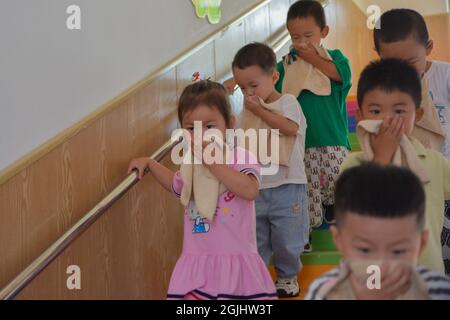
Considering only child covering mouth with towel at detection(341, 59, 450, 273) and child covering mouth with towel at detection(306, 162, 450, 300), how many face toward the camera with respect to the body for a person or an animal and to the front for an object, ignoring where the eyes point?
2

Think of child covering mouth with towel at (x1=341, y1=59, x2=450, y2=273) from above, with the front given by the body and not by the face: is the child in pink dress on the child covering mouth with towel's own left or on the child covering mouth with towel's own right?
on the child covering mouth with towel's own right

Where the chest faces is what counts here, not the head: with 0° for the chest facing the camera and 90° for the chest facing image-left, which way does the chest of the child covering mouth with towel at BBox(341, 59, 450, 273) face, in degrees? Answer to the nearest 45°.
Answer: approximately 0°

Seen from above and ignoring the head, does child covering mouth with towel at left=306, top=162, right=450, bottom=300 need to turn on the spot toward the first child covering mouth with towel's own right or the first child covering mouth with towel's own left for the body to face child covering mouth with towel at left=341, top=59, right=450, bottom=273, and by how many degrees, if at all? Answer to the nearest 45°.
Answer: approximately 180°

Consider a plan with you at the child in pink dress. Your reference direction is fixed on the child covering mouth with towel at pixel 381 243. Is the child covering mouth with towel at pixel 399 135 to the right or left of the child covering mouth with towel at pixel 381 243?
left

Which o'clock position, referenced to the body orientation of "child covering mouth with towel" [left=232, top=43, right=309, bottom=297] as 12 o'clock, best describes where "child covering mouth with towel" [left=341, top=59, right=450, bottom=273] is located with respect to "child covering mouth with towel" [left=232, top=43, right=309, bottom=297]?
"child covering mouth with towel" [left=341, top=59, right=450, bottom=273] is roughly at 10 o'clock from "child covering mouth with towel" [left=232, top=43, right=309, bottom=297].

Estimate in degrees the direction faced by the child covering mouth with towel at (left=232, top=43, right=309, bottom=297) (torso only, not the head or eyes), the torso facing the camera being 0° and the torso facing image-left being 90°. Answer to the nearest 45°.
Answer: approximately 45°

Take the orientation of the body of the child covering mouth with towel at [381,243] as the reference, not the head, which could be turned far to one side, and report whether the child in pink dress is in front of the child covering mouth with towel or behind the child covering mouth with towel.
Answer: behind

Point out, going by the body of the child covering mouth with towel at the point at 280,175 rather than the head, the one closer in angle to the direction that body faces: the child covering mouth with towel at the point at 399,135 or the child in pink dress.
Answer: the child in pink dress

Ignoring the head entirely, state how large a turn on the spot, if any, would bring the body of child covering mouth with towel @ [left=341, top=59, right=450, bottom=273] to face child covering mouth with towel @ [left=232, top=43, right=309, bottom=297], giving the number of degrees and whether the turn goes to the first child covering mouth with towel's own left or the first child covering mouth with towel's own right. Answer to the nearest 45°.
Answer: approximately 135° to the first child covering mouth with towel's own right

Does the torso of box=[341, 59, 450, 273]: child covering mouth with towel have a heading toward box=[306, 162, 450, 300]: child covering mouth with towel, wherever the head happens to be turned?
yes
